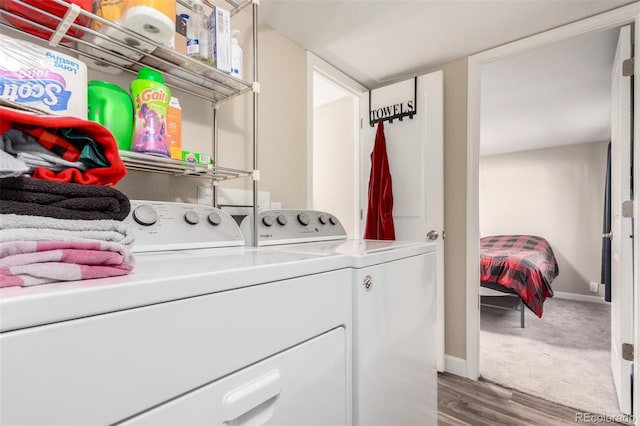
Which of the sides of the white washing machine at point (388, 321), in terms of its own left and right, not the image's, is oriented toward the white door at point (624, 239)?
left

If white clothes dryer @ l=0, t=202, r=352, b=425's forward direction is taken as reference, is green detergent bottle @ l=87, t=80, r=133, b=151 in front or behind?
behind

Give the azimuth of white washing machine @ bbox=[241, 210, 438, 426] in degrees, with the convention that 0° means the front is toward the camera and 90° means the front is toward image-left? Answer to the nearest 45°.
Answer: approximately 315°

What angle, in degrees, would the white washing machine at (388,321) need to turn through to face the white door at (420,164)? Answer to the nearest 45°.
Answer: approximately 135° to its left

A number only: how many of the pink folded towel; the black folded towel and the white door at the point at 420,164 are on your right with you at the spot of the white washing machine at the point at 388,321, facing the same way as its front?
2

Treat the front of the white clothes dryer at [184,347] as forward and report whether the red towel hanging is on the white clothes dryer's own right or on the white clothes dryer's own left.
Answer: on the white clothes dryer's own left

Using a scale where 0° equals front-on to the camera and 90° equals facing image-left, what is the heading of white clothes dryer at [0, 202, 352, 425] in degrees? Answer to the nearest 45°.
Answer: approximately 315°

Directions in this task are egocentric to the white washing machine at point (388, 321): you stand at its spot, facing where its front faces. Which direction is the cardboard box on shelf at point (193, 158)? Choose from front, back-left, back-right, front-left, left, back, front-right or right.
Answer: back-right

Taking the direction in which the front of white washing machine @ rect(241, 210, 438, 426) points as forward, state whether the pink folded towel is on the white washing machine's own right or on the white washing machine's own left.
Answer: on the white washing machine's own right
